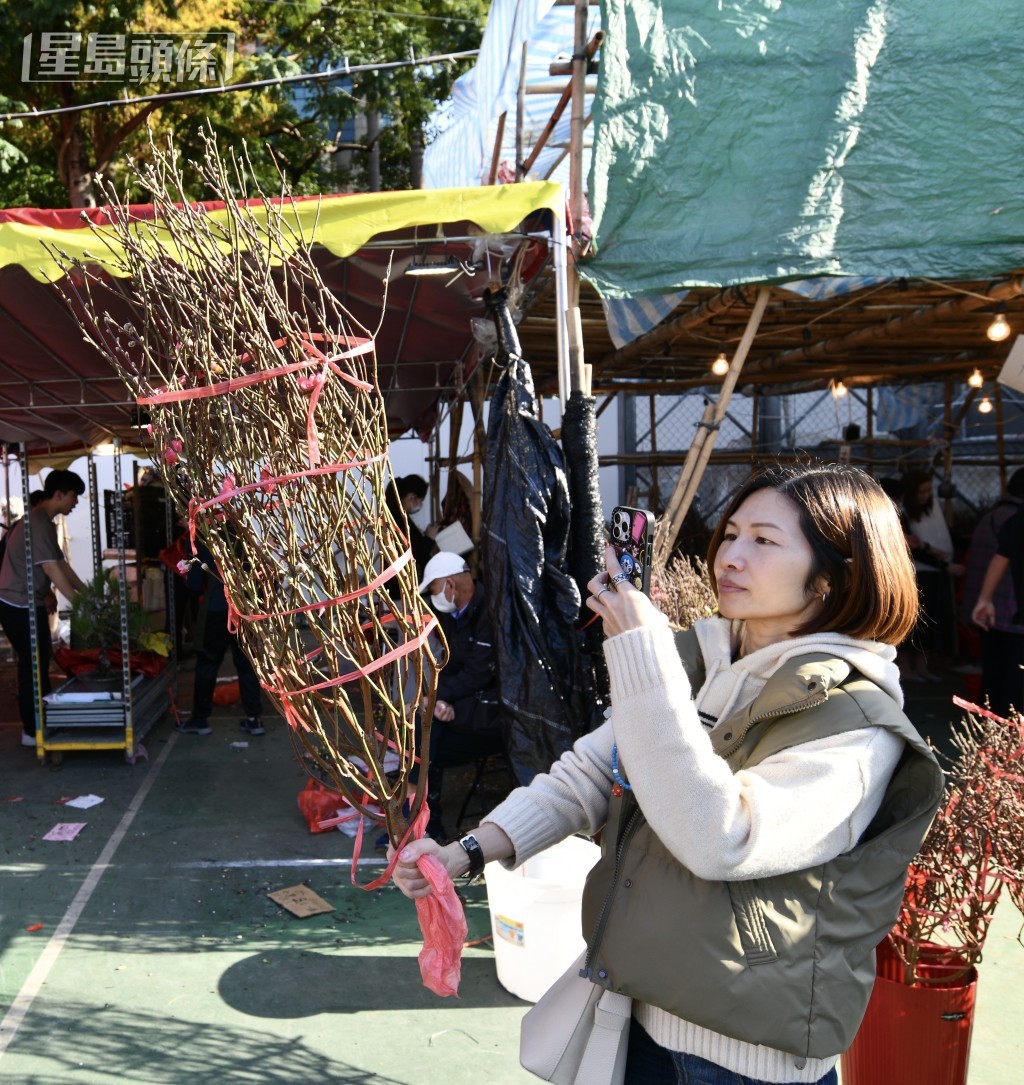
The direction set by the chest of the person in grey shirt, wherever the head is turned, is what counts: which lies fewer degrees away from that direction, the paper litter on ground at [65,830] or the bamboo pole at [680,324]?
the bamboo pole

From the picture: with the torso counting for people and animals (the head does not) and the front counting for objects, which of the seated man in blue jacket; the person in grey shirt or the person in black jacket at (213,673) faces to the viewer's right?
the person in grey shirt

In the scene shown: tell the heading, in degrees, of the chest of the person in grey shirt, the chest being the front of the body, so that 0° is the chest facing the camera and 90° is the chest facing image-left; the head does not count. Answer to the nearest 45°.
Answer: approximately 270°

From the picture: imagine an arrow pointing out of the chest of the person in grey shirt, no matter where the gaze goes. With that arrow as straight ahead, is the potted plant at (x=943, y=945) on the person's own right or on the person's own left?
on the person's own right

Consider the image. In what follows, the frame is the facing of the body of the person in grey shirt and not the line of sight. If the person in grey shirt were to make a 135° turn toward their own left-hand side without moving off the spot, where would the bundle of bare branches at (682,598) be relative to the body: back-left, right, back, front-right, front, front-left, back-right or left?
back

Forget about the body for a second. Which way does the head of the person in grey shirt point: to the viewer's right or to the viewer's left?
to the viewer's right

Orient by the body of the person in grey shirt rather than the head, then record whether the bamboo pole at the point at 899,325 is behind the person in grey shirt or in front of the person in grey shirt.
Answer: in front
